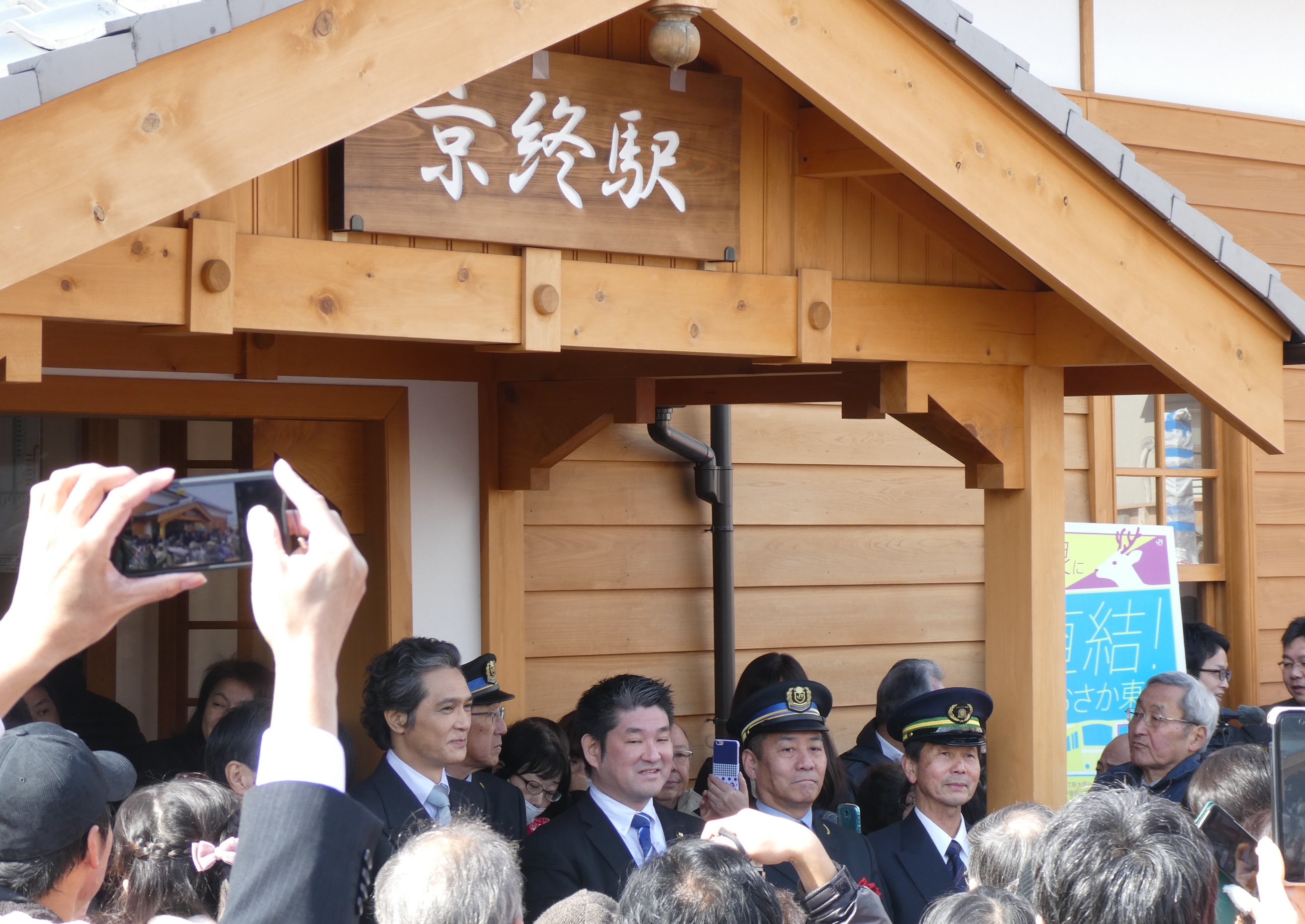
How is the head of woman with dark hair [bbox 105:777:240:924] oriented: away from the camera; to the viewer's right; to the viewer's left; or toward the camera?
away from the camera

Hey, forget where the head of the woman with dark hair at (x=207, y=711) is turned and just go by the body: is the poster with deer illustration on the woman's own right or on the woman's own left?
on the woman's own left

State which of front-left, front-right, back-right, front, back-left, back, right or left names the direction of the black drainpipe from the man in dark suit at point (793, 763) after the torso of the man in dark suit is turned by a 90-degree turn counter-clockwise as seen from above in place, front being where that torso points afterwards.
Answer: front-left

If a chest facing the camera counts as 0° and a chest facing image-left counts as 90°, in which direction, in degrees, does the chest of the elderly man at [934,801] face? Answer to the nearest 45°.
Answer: approximately 315°

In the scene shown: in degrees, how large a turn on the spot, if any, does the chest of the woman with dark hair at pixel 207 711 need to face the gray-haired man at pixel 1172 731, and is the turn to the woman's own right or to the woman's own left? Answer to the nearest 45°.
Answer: approximately 90° to the woman's own left

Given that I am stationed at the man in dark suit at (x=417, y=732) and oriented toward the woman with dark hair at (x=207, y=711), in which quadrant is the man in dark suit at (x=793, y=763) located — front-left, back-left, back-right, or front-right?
back-right
